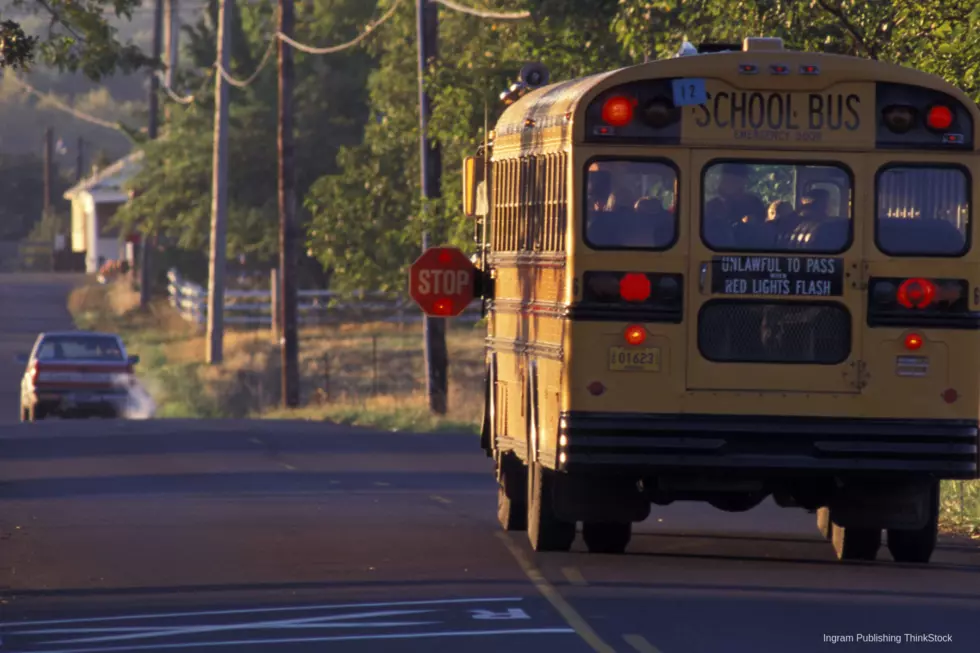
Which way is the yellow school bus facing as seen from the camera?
away from the camera

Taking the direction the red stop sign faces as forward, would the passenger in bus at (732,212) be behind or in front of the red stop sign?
in front

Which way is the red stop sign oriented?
toward the camera

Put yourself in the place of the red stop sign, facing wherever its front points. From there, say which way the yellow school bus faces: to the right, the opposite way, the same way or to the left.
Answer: the opposite way

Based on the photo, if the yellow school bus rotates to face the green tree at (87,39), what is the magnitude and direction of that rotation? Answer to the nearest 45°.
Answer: approximately 45° to its left
